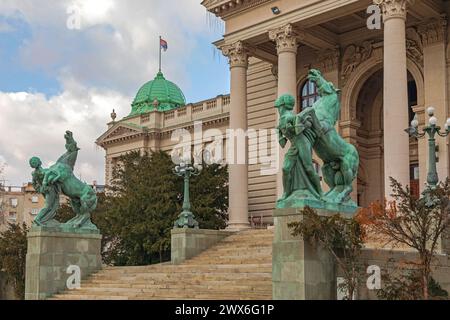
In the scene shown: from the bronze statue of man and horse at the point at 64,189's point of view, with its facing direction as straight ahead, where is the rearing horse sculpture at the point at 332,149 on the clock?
The rearing horse sculpture is roughly at 8 o'clock from the bronze statue of man and horse.

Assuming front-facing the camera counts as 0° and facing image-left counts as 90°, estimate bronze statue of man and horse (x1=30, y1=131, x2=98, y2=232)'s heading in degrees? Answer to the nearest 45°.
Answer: approximately 90°

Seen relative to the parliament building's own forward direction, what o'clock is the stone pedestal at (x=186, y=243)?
The stone pedestal is roughly at 12 o'clock from the parliament building.

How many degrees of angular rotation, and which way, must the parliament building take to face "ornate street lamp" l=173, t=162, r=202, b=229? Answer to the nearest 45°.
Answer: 0° — it already faces it

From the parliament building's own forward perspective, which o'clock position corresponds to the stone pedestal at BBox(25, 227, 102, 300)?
The stone pedestal is roughly at 12 o'clock from the parliament building.

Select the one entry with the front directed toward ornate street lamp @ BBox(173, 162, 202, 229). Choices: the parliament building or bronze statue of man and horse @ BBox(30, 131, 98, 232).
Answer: the parliament building

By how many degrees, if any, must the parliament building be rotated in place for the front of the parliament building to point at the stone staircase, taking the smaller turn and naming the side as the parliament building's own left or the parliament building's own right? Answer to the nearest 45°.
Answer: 0° — it already faces it

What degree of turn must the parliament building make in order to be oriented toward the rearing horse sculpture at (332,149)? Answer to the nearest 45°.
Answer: approximately 45° to its left

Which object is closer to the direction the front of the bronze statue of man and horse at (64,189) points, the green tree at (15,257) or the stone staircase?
the green tree
